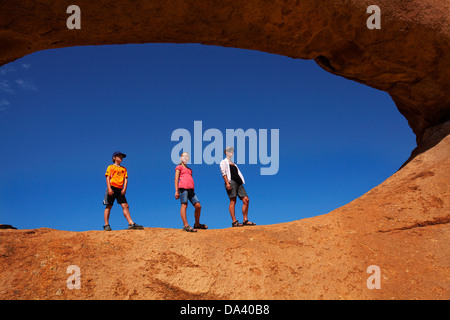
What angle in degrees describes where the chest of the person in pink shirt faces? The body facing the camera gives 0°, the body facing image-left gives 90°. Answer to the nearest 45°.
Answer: approximately 315°

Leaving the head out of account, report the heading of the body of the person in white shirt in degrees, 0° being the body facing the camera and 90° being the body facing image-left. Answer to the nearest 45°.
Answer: approximately 315°
